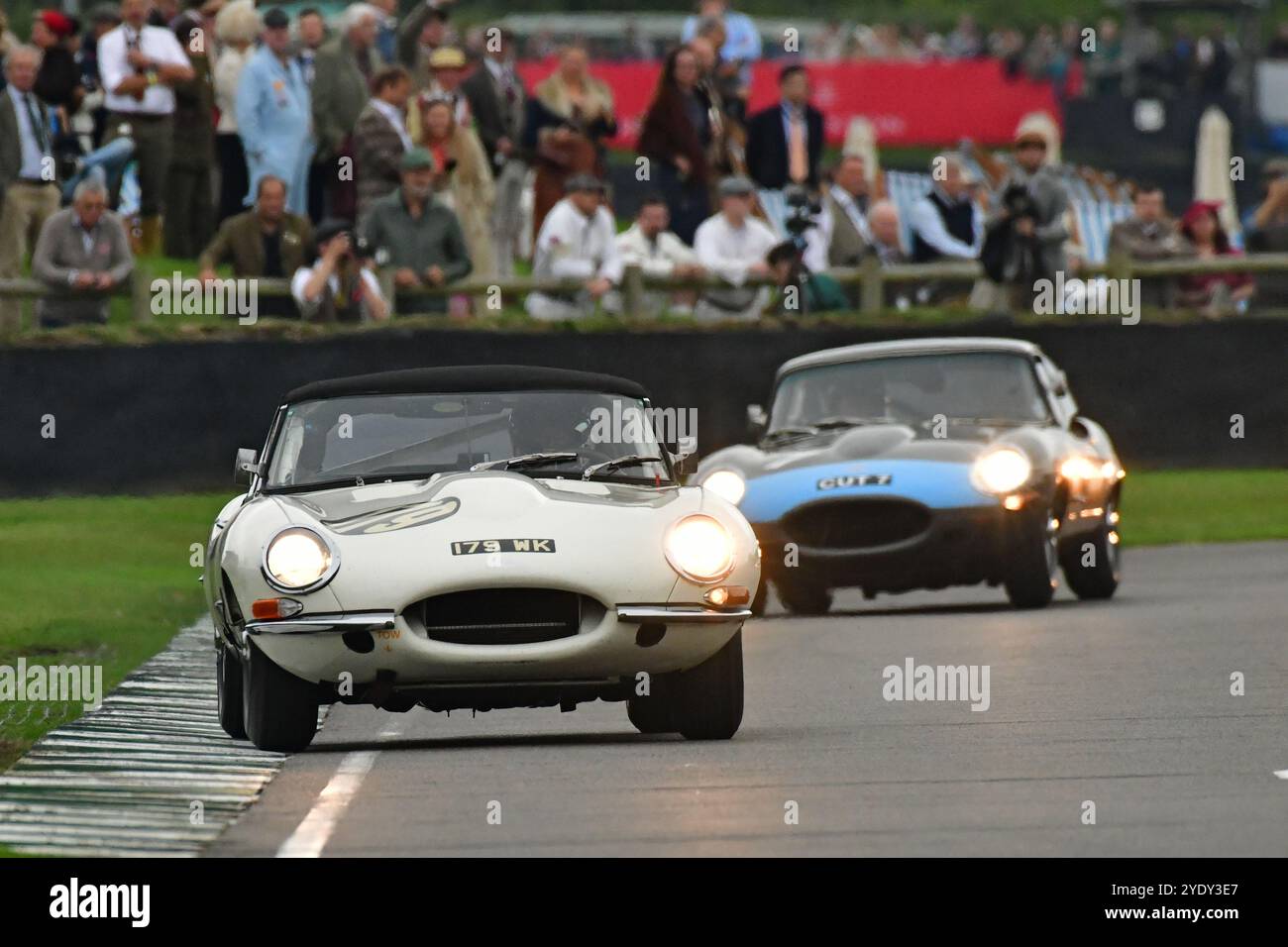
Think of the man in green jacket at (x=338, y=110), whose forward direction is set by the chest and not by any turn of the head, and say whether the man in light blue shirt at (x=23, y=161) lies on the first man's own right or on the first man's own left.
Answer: on the first man's own right

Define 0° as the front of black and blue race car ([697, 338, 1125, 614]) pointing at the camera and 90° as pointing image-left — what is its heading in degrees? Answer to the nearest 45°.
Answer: approximately 0°

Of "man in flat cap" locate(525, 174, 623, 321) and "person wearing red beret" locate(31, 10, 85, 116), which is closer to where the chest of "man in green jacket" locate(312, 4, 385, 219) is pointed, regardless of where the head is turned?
the man in flat cap

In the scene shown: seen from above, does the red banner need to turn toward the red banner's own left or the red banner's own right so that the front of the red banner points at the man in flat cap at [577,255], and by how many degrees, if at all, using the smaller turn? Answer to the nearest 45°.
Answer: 0° — it already faces them

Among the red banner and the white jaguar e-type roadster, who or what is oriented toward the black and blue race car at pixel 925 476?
the red banner

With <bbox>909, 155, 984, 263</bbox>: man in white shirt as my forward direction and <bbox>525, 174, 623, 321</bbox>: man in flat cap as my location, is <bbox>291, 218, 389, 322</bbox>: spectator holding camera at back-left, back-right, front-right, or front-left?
back-left

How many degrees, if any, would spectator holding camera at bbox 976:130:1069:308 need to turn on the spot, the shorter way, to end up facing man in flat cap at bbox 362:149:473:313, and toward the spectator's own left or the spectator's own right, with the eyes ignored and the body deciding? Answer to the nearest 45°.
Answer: approximately 45° to the spectator's own right
